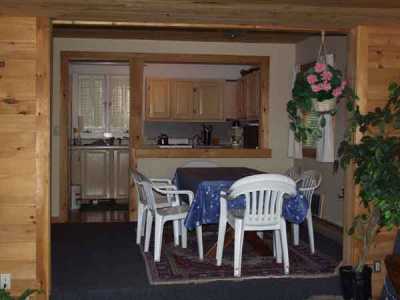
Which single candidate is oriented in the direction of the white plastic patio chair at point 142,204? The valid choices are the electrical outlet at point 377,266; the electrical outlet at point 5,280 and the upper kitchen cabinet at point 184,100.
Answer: the upper kitchen cabinet

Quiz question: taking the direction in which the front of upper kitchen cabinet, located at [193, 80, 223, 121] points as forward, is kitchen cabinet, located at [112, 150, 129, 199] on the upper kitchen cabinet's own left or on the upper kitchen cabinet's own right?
on the upper kitchen cabinet's own right

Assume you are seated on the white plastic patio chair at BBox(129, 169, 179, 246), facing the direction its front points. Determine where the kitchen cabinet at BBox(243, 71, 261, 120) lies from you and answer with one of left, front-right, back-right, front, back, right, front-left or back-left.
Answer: front-left

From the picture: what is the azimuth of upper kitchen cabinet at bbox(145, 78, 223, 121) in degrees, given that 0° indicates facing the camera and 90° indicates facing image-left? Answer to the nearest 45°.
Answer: approximately 0°

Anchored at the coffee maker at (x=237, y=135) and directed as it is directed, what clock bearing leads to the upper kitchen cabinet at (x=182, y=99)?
The upper kitchen cabinet is roughly at 3 o'clock from the coffee maker.

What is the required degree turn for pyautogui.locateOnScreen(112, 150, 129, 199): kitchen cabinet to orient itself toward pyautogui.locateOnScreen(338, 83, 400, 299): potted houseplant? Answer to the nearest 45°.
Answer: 0° — it already faces it

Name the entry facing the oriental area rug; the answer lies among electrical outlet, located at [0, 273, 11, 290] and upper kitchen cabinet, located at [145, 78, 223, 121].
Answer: the upper kitchen cabinet

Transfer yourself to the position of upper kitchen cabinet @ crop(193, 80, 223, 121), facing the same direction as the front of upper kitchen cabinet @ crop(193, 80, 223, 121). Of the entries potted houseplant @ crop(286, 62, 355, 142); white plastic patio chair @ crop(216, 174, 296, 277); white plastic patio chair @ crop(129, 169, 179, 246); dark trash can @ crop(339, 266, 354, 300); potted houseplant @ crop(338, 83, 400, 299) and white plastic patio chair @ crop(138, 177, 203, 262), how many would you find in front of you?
6

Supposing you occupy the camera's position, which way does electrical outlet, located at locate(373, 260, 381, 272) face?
facing the viewer

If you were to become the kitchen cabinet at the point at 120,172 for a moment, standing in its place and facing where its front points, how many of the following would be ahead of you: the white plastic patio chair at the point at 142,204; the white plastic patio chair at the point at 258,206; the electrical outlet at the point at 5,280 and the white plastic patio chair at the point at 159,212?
4

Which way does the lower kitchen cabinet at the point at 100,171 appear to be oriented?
toward the camera

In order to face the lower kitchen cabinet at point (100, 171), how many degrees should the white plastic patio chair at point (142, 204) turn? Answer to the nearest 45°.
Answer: approximately 90° to its left

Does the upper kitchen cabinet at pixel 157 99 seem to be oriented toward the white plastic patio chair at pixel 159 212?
yes

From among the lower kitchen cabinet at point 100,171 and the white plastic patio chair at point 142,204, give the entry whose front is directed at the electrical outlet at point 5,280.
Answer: the lower kitchen cabinet

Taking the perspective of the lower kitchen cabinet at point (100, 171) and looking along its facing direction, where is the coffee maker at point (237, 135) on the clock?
The coffee maker is roughly at 10 o'clock from the lower kitchen cabinet.

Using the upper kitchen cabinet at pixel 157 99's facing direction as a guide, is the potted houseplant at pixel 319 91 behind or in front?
in front
